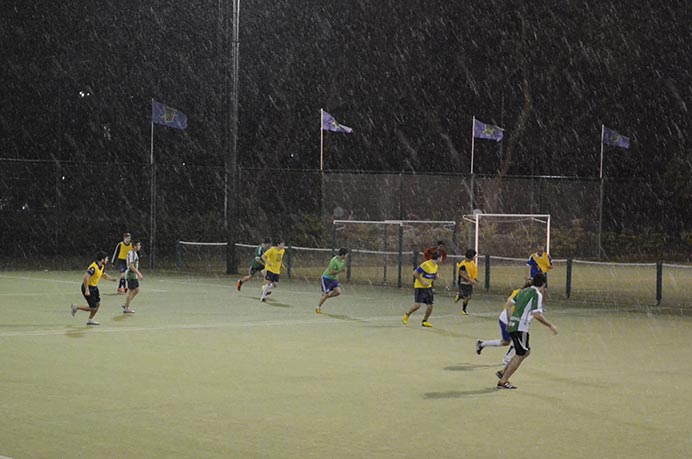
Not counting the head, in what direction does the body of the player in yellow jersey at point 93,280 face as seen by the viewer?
to the viewer's right

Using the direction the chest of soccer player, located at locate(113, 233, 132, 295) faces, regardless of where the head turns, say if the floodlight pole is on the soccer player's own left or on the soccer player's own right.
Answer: on the soccer player's own left

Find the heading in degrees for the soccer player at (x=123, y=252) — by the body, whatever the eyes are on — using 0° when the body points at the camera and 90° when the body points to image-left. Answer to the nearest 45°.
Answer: approximately 315°

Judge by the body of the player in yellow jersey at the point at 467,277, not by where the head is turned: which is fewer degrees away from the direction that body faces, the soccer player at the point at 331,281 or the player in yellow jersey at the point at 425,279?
the player in yellow jersey

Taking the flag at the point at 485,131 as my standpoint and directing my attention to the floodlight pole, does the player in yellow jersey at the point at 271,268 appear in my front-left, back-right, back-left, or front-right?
front-left

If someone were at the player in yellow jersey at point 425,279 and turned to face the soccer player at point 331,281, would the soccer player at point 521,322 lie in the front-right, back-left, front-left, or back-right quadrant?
back-left
